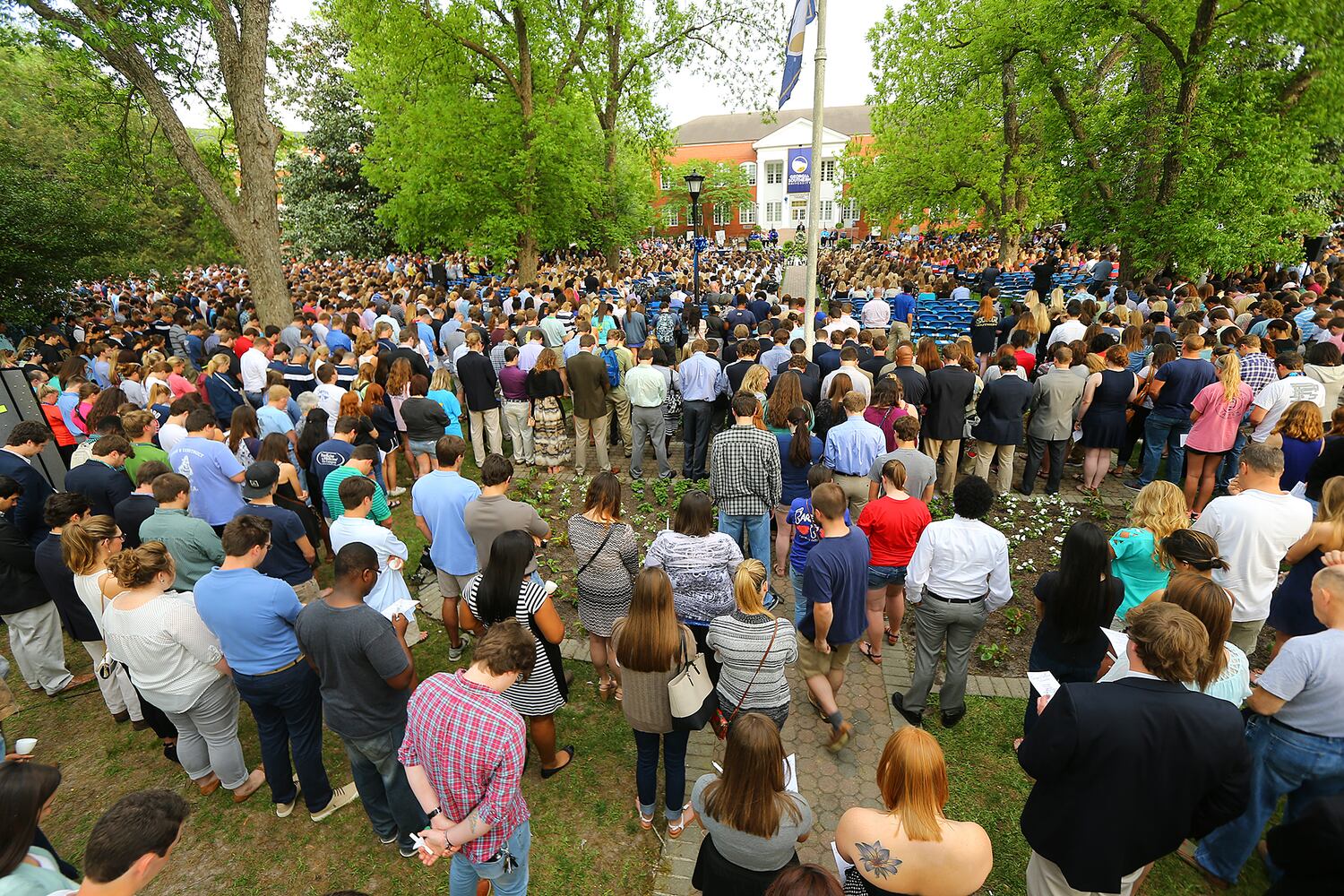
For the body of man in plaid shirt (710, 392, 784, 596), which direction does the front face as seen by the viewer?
away from the camera

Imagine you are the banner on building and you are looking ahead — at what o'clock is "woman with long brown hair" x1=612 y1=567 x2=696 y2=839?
The woman with long brown hair is roughly at 12 o'clock from the banner on building.

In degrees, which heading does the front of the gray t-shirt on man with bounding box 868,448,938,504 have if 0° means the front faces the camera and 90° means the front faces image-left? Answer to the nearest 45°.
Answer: approximately 180°

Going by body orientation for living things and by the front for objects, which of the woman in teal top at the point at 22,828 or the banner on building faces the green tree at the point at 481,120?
the woman in teal top

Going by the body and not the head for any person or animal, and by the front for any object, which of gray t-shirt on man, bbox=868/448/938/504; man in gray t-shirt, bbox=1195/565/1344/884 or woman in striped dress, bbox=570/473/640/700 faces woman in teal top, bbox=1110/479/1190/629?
man in gray t-shirt, bbox=1195/565/1344/884

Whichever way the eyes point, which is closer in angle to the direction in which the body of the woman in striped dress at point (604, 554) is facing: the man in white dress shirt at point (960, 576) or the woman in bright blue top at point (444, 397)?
the woman in bright blue top

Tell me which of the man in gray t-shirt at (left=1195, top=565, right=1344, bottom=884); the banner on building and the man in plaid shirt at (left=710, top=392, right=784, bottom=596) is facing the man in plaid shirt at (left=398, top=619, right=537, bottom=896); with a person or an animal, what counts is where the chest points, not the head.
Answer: the banner on building

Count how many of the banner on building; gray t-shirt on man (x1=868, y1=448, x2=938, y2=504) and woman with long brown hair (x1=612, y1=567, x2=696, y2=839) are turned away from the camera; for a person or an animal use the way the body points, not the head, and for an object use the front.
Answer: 2

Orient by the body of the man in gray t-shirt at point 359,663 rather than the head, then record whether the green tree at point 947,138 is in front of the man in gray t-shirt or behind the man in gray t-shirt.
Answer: in front

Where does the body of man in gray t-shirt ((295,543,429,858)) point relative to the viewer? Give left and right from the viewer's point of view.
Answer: facing away from the viewer and to the right of the viewer

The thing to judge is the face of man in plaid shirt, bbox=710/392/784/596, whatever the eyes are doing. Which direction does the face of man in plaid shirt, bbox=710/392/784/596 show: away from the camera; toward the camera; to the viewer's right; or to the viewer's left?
away from the camera

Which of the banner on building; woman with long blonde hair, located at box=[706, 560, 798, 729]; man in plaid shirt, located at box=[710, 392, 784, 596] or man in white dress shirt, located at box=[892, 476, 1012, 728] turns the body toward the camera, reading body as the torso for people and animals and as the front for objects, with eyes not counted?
the banner on building

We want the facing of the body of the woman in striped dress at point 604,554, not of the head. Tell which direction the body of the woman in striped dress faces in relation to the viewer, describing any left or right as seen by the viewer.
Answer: facing away from the viewer

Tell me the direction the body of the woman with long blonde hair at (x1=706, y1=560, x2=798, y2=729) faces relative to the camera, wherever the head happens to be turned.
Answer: away from the camera

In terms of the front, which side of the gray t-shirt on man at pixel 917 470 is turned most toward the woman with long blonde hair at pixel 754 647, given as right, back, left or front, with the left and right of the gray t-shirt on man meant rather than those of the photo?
back

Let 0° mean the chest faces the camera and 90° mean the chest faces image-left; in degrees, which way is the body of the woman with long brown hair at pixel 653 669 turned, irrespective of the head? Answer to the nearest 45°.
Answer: approximately 180°

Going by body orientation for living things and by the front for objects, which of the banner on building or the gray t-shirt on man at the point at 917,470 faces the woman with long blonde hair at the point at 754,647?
the banner on building
